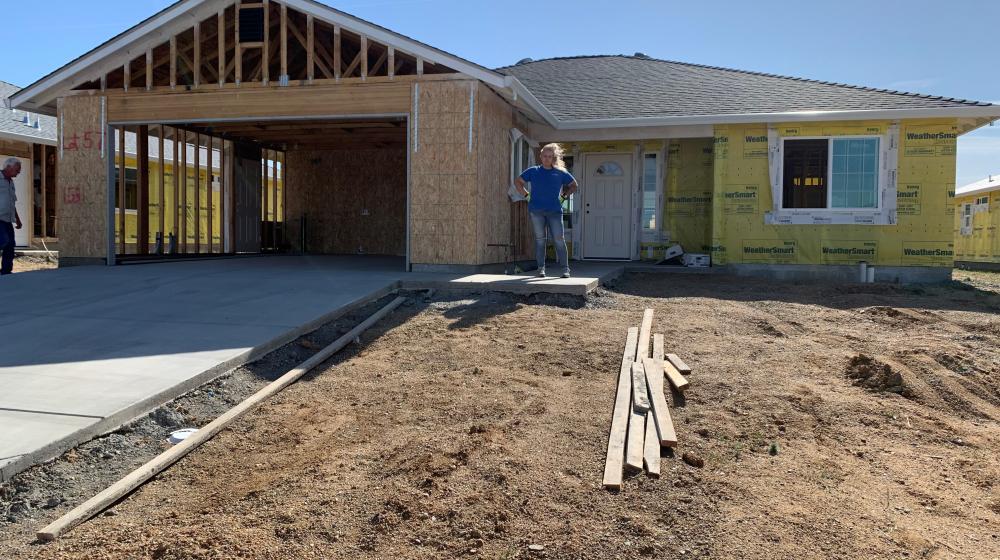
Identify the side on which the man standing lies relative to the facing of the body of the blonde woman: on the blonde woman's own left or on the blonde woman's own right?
on the blonde woman's own right

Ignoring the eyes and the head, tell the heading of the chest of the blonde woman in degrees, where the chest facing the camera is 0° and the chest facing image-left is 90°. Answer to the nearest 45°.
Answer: approximately 0°

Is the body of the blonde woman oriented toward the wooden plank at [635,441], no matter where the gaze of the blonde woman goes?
yes

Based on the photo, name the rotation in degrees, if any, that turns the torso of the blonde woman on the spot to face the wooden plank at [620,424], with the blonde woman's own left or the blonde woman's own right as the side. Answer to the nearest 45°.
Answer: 0° — they already face it

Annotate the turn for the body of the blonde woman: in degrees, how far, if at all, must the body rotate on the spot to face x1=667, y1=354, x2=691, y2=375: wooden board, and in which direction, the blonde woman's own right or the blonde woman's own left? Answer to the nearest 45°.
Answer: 0° — they already face it

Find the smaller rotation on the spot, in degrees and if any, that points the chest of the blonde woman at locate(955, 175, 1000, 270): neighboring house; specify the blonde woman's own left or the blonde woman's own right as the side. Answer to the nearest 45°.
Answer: approximately 135° to the blonde woman's own left
